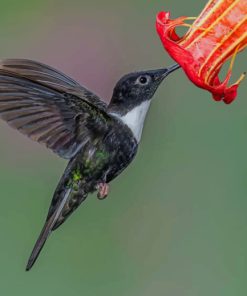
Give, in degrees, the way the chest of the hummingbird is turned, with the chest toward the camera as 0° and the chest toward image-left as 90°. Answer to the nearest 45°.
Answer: approximately 270°
